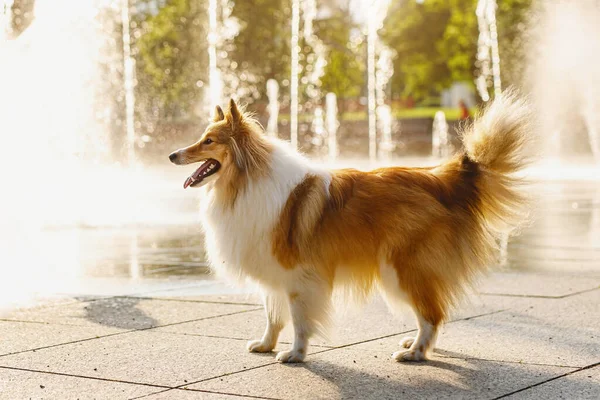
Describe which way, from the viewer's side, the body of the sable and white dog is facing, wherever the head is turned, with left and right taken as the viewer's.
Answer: facing to the left of the viewer

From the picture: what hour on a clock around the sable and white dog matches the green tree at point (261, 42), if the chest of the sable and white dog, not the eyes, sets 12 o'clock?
The green tree is roughly at 3 o'clock from the sable and white dog.
